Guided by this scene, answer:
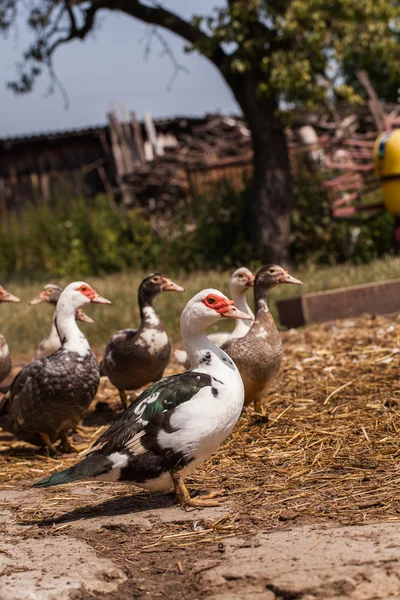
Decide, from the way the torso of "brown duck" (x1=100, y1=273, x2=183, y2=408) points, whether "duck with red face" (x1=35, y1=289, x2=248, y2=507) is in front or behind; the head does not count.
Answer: in front

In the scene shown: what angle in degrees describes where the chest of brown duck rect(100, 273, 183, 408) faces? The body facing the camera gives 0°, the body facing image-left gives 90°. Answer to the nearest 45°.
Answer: approximately 315°

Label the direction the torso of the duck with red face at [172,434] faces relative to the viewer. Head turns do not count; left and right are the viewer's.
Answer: facing to the right of the viewer

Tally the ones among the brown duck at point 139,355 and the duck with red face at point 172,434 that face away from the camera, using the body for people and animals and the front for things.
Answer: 0

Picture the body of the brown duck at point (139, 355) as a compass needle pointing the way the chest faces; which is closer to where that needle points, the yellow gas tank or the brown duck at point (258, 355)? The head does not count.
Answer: the brown duck

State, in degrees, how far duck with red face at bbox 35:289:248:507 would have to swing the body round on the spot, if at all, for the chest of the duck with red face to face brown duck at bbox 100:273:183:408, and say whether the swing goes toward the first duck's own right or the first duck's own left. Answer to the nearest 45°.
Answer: approximately 90° to the first duck's own left

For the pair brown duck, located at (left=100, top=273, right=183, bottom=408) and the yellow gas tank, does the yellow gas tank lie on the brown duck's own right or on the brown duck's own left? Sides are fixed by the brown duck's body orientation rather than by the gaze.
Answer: on the brown duck's own left
